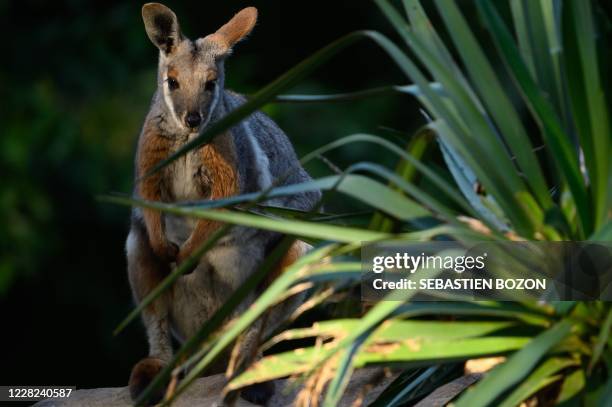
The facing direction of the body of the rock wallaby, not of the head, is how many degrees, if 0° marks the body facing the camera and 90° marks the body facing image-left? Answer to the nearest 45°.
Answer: approximately 45°
